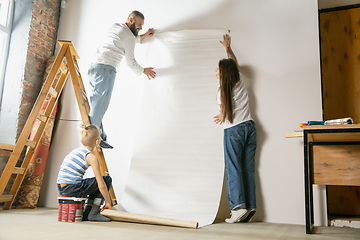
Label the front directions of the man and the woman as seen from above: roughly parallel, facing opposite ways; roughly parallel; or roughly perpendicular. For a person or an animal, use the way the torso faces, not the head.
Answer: roughly perpendicular

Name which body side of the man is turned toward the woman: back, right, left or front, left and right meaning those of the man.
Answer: front

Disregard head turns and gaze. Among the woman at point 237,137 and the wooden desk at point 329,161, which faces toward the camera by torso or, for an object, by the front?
the wooden desk

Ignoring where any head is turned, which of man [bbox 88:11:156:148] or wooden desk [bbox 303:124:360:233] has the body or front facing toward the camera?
the wooden desk

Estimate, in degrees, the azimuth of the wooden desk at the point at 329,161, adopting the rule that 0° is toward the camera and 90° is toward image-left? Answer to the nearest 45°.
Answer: approximately 0°

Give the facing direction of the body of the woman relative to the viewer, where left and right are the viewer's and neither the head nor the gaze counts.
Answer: facing away from the viewer and to the left of the viewer

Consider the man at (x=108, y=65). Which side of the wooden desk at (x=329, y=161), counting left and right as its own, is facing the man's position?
right

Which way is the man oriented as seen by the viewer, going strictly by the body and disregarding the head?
to the viewer's right

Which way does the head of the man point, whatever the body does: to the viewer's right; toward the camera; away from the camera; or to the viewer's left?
to the viewer's right

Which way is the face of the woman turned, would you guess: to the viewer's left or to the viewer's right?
to the viewer's left

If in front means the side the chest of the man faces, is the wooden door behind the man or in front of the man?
in front

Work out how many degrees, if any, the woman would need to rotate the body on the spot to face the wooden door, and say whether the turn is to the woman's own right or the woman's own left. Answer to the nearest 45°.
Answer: approximately 90° to the woman's own right

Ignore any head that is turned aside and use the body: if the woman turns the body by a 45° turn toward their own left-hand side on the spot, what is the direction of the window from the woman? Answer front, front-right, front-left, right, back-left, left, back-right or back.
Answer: front
